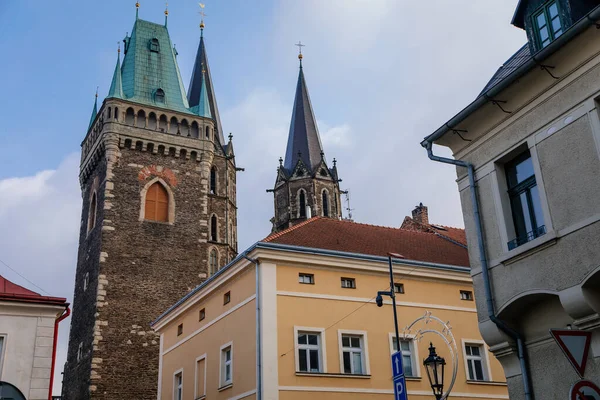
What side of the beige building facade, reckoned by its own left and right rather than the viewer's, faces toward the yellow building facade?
right

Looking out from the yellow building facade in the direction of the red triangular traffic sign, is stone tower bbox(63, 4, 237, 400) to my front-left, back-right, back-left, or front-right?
back-right

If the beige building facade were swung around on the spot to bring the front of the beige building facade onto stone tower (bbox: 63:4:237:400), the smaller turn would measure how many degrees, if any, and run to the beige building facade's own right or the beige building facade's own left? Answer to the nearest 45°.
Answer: approximately 90° to the beige building facade's own right

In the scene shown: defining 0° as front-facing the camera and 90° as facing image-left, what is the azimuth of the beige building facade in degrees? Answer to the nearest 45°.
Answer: approximately 45°

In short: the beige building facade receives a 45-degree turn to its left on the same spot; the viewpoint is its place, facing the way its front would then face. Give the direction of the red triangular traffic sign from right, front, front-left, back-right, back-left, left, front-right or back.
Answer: front
